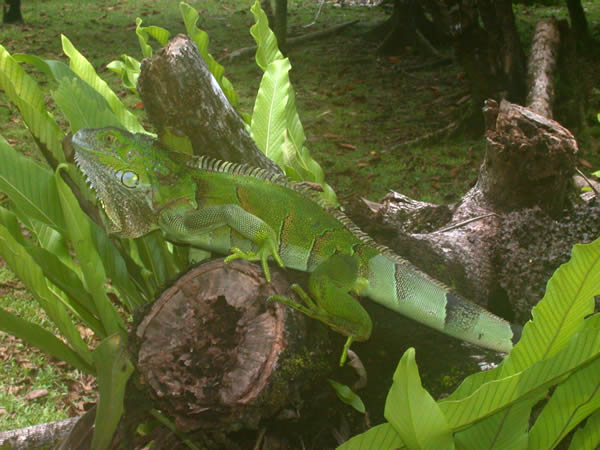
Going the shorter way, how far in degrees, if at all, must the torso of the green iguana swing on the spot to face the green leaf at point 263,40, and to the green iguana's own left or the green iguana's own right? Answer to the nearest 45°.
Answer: approximately 90° to the green iguana's own right

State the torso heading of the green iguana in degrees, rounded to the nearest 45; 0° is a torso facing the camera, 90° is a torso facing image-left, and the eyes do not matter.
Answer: approximately 90°

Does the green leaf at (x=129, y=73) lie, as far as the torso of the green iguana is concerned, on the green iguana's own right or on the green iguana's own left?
on the green iguana's own right

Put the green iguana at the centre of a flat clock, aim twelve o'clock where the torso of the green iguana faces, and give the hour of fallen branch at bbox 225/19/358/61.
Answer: The fallen branch is roughly at 3 o'clock from the green iguana.

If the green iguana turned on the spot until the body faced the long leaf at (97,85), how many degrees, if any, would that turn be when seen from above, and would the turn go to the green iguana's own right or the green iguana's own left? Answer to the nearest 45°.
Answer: approximately 45° to the green iguana's own right

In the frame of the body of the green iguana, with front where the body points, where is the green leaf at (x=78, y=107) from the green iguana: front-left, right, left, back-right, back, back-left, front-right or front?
front-right
